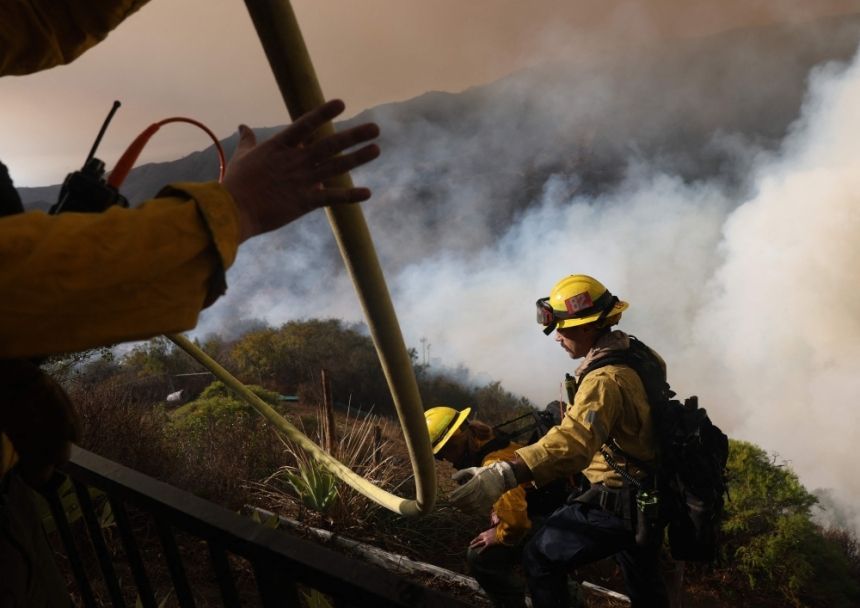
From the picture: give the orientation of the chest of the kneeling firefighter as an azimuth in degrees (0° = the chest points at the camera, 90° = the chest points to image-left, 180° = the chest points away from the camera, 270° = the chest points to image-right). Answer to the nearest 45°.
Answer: approximately 90°

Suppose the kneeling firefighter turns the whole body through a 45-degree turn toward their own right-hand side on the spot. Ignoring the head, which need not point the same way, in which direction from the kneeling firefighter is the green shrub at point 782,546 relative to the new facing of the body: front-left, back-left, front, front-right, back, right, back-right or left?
right

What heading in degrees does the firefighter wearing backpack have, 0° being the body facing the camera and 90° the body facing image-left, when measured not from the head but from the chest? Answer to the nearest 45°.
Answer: approximately 90°

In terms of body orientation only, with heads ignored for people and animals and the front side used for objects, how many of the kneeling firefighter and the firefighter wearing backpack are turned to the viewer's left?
2

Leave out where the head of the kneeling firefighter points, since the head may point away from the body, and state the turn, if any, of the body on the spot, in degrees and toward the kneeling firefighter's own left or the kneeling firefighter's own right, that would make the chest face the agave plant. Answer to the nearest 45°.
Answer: approximately 45° to the kneeling firefighter's own right

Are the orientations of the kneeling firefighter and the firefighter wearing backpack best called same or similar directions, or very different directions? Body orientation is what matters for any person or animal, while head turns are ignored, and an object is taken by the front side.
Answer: same or similar directions

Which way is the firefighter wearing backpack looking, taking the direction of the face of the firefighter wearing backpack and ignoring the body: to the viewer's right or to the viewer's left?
to the viewer's left

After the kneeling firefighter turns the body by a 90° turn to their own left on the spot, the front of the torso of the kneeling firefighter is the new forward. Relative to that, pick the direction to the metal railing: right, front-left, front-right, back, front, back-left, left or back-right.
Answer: front

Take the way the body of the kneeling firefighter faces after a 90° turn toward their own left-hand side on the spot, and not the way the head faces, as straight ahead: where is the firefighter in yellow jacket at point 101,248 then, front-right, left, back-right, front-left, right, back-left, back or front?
front
